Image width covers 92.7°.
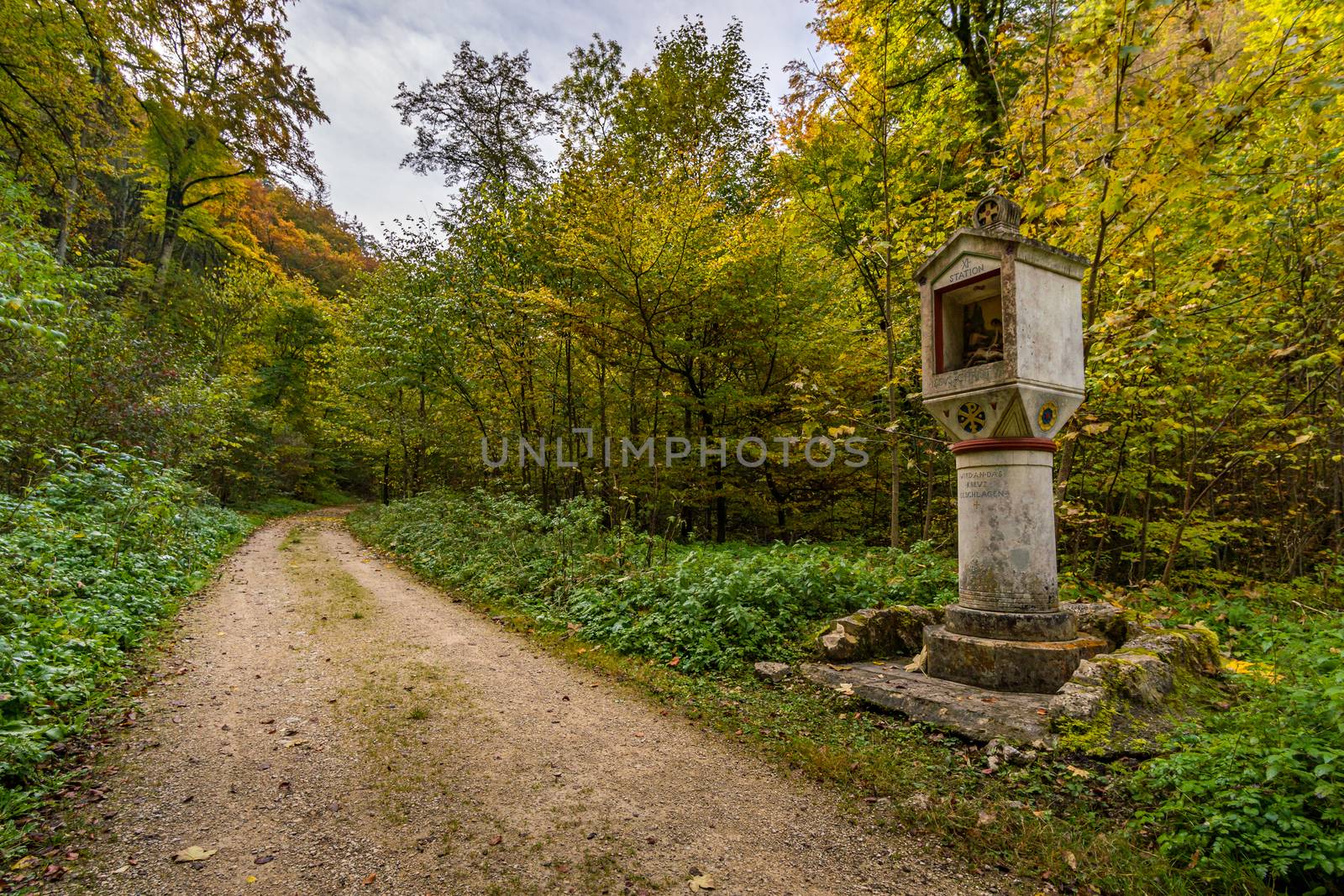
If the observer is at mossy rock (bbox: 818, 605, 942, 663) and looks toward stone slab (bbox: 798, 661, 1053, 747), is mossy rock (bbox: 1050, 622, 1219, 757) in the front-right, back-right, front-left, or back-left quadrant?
front-left

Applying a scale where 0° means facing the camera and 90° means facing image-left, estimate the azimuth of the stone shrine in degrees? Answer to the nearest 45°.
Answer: approximately 45°
